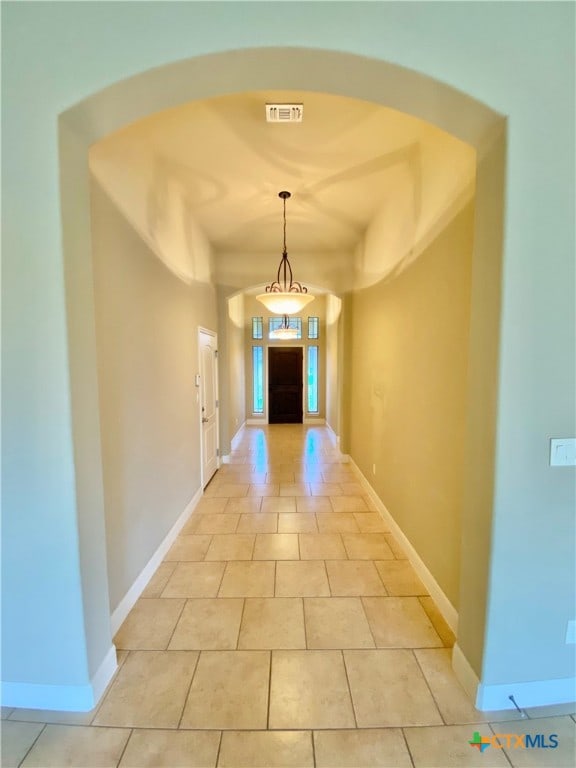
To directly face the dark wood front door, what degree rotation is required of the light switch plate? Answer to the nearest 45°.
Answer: approximately 135° to its right

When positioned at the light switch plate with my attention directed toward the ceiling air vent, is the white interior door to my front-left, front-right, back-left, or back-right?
front-right

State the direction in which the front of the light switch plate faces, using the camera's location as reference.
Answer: facing the viewer

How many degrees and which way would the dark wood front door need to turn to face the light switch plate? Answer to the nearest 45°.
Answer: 0° — it already faces it

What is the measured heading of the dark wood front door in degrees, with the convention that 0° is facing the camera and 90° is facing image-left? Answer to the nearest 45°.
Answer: approximately 0°

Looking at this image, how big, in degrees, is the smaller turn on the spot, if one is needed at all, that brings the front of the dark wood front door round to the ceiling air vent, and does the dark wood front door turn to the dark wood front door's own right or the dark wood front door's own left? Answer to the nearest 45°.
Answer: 0° — it already faces it

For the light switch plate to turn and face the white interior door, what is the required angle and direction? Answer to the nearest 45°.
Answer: approximately 90° to its right

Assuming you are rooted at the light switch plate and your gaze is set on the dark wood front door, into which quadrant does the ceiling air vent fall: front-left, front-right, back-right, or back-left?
front-left

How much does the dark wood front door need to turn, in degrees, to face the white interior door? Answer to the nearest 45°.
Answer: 0° — it already faces it
